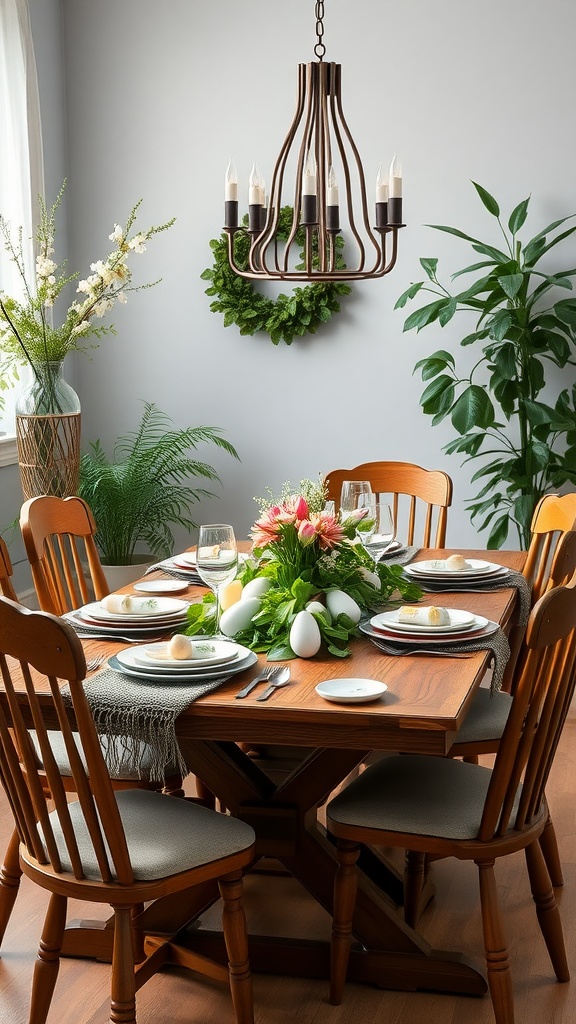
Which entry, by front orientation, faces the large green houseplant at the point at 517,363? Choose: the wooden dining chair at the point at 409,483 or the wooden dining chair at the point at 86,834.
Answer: the wooden dining chair at the point at 86,834

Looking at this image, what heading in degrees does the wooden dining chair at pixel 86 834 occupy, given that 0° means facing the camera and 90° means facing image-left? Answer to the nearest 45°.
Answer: approximately 225°

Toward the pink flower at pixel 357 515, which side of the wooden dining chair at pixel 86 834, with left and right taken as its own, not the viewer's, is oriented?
front

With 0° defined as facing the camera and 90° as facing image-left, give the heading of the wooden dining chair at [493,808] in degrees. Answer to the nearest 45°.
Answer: approximately 135°

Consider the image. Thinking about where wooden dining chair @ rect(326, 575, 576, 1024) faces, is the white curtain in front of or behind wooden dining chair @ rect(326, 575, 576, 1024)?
in front

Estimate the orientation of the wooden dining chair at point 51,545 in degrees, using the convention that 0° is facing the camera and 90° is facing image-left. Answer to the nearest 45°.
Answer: approximately 315°

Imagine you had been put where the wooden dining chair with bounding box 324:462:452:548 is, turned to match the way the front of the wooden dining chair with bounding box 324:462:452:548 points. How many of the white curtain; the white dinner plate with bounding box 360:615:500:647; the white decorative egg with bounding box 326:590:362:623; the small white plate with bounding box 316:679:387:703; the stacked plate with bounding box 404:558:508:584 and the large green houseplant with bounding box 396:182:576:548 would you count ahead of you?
4

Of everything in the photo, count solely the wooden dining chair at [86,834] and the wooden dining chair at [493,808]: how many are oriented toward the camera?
0

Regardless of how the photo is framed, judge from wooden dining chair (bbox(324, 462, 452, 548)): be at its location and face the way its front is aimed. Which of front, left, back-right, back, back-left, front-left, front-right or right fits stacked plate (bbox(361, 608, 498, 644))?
front

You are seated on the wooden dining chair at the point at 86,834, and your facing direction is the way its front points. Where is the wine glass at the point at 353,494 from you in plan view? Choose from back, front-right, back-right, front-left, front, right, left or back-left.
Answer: front

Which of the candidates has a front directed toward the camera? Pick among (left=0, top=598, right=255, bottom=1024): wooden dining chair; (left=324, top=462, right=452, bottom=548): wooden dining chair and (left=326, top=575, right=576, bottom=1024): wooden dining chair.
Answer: (left=324, top=462, right=452, bottom=548): wooden dining chair

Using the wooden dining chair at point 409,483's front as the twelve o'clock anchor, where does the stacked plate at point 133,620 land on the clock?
The stacked plate is roughly at 1 o'clock from the wooden dining chair.

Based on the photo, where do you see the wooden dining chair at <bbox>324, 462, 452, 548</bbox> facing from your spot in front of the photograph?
facing the viewer

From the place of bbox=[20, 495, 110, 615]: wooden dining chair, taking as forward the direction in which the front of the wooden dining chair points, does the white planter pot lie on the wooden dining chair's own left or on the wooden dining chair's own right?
on the wooden dining chair's own left

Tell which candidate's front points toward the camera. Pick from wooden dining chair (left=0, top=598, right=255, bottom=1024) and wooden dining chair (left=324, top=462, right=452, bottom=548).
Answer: wooden dining chair (left=324, top=462, right=452, bottom=548)

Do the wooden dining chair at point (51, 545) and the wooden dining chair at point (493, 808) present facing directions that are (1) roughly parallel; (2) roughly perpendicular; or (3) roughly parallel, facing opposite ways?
roughly parallel, facing opposite ways

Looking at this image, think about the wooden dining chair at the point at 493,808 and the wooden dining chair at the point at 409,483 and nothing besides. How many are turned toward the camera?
1

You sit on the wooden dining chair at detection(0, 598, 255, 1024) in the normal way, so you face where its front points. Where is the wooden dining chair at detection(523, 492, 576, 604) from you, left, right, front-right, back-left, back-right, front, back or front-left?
front

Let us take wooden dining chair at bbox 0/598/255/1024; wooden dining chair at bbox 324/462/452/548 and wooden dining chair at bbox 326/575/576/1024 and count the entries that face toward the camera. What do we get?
1

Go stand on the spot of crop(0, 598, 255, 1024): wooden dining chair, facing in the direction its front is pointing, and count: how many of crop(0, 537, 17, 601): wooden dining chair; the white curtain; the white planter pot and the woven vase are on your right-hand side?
0
